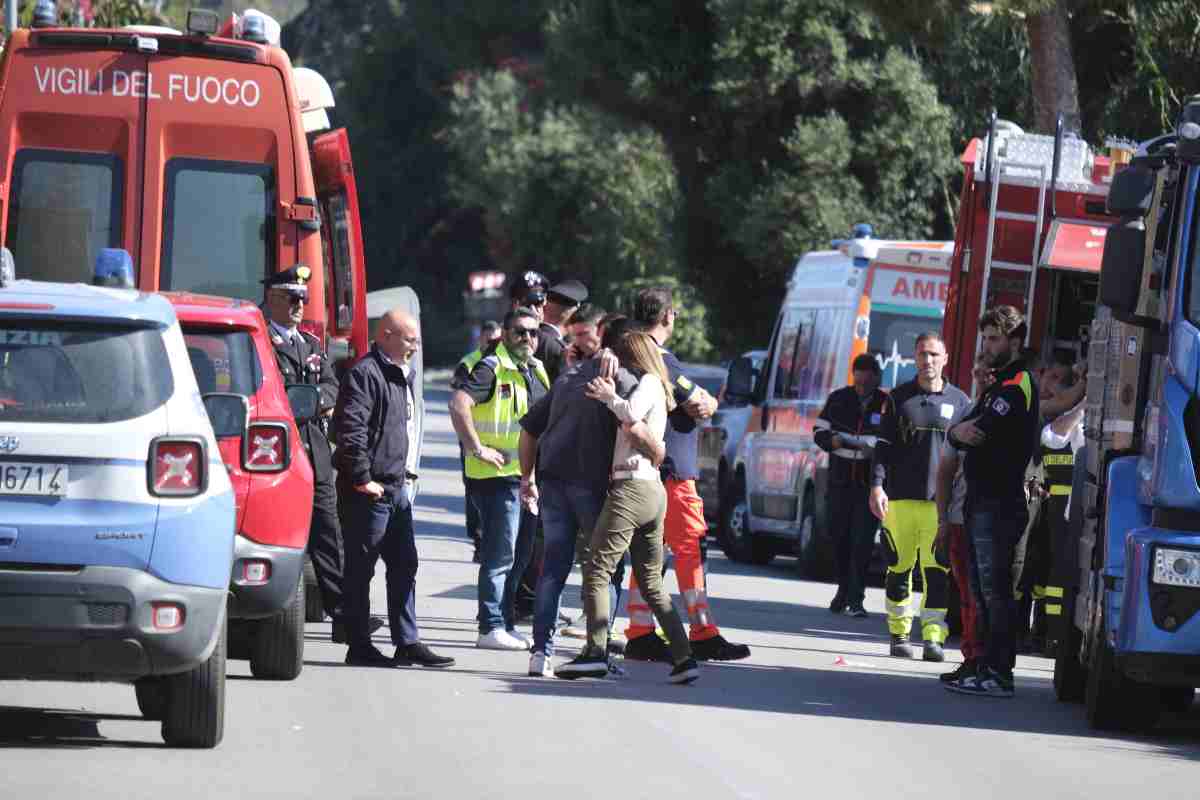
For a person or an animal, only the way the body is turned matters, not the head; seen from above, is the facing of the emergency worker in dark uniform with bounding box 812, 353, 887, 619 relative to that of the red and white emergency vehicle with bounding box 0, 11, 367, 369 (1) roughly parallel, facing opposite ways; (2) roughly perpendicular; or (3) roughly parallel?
roughly parallel, facing opposite ways

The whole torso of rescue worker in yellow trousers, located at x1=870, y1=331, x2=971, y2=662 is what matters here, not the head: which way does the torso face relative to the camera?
toward the camera

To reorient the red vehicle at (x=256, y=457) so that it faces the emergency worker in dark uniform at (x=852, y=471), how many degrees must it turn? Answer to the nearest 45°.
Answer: approximately 45° to its right

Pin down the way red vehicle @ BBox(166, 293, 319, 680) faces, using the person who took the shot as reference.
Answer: facing away from the viewer

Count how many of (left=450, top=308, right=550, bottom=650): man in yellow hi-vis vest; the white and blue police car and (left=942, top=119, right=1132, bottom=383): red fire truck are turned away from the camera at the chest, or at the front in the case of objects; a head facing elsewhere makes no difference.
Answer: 2

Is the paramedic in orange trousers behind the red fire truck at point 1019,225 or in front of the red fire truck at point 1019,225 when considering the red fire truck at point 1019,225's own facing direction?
behind

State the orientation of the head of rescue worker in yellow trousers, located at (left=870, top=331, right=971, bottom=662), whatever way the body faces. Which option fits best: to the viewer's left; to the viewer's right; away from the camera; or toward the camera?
toward the camera

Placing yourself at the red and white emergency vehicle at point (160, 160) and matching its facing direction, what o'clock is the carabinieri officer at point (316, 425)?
The carabinieri officer is roughly at 5 o'clock from the red and white emergency vehicle.

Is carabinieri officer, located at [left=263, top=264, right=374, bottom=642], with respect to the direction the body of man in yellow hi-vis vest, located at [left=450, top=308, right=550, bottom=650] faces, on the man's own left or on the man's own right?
on the man's own right

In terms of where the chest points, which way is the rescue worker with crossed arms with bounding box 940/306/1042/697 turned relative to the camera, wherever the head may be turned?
to the viewer's left

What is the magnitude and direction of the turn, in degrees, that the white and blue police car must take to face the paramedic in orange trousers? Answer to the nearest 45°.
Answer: approximately 45° to its right

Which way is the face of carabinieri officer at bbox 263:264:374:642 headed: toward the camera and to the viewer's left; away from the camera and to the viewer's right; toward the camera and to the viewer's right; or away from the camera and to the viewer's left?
toward the camera and to the viewer's right

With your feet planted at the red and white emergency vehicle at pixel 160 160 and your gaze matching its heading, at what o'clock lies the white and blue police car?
The white and blue police car is roughly at 6 o'clock from the red and white emergency vehicle.
